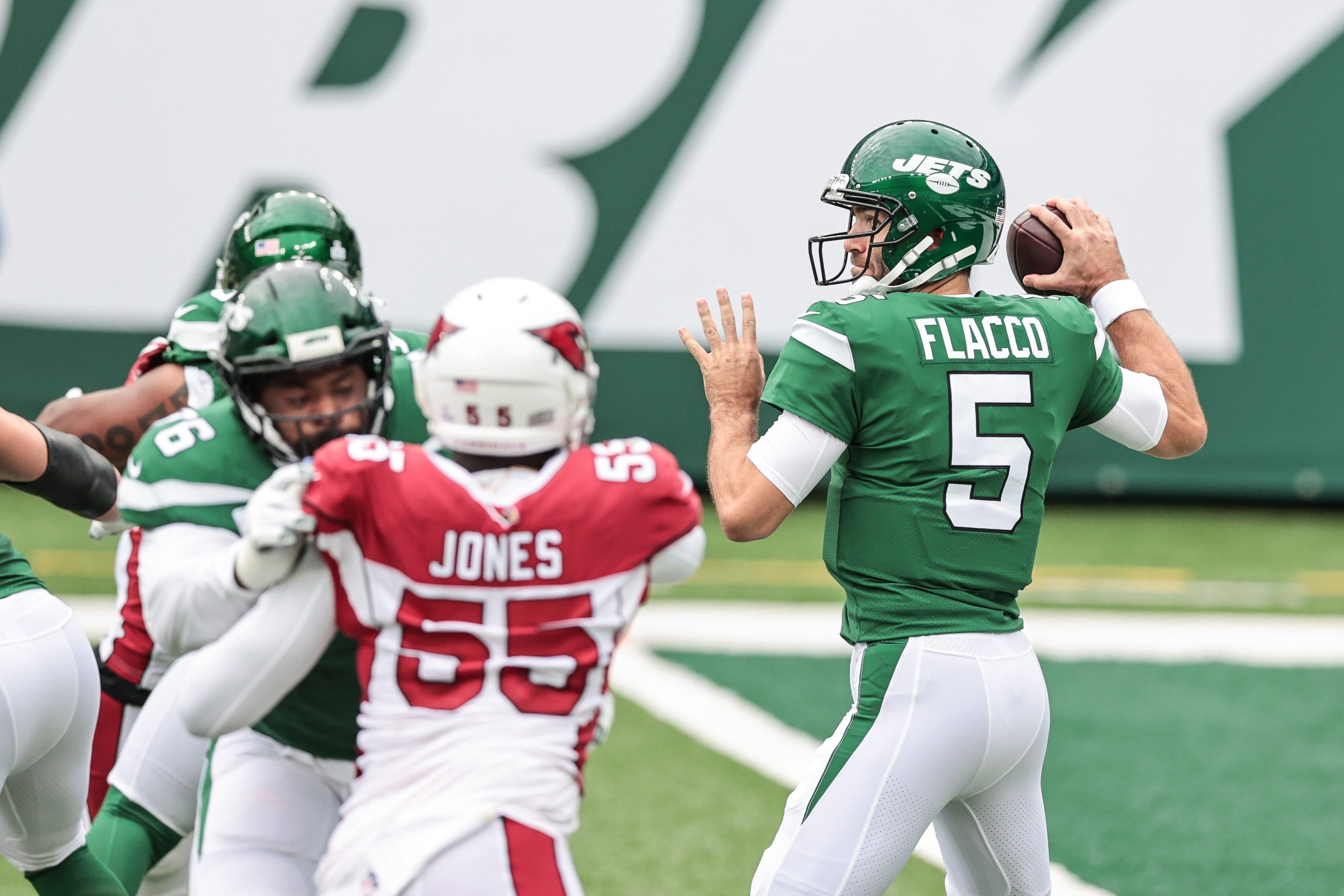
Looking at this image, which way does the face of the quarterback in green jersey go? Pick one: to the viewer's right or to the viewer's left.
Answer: to the viewer's left

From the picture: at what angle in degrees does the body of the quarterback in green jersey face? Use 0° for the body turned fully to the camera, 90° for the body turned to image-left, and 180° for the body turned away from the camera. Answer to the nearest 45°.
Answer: approximately 135°

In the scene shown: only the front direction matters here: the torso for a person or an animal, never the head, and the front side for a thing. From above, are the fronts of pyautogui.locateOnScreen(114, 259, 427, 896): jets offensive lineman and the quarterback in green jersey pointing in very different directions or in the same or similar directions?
very different directions

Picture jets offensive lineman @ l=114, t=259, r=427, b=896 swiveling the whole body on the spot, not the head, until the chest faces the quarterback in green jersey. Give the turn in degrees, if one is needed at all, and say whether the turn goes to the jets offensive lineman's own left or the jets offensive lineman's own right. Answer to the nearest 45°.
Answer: approximately 45° to the jets offensive lineman's own left

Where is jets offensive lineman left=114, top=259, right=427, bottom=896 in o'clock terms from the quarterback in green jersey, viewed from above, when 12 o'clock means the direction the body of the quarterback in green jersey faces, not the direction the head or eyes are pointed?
The jets offensive lineman is roughly at 10 o'clock from the quarterback in green jersey.

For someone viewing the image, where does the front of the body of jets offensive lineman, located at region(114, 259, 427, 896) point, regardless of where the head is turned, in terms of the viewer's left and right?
facing the viewer and to the right of the viewer
